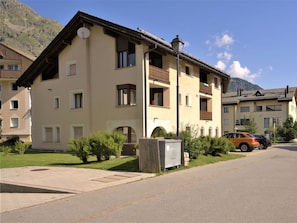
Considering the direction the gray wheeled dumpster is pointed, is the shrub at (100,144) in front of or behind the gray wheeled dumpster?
behind

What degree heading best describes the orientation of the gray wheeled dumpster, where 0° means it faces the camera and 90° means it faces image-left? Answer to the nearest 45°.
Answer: approximately 315°

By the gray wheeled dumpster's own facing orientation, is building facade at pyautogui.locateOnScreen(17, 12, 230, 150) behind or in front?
behind
